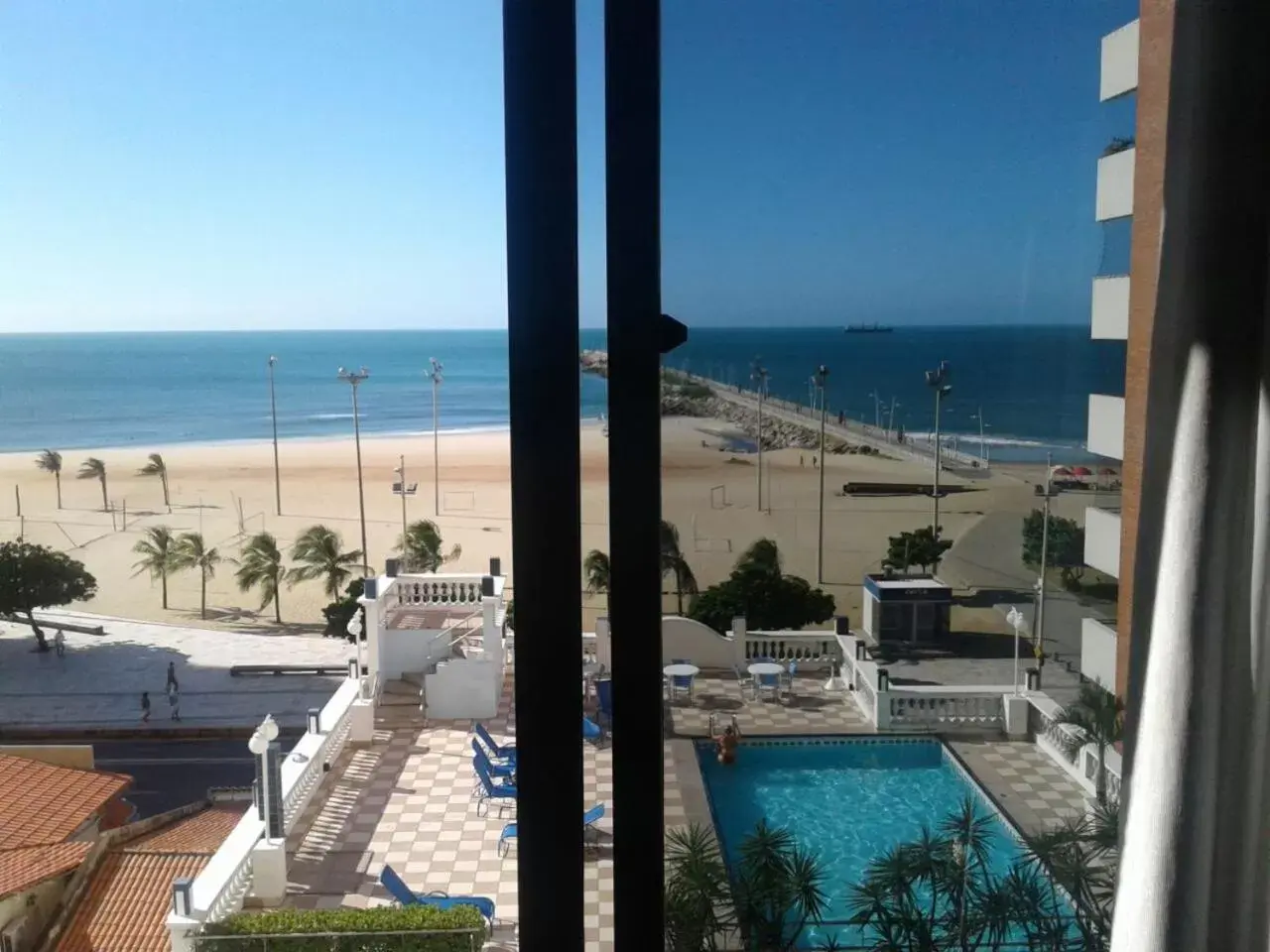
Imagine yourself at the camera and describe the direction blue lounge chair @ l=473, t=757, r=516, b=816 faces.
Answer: facing to the right of the viewer

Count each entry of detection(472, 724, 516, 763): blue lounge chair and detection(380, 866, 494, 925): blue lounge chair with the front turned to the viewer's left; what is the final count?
0

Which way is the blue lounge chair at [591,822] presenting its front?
to the viewer's left

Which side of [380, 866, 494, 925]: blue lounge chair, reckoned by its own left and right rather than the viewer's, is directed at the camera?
right

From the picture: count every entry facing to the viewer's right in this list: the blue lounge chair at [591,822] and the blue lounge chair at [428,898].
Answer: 1

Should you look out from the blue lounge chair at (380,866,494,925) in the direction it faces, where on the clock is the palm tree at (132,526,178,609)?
The palm tree is roughly at 8 o'clock from the blue lounge chair.

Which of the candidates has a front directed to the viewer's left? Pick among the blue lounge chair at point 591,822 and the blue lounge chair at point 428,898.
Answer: the blue lounge chair at point 591,822

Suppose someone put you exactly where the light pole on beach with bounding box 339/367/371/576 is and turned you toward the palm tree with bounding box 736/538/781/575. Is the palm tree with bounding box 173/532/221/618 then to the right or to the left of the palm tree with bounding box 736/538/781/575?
right
